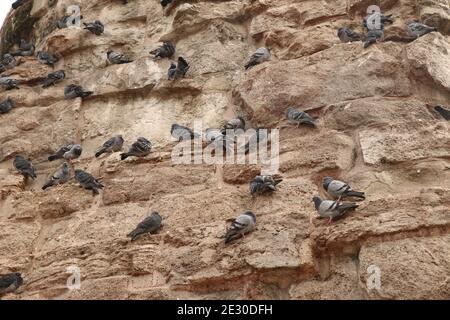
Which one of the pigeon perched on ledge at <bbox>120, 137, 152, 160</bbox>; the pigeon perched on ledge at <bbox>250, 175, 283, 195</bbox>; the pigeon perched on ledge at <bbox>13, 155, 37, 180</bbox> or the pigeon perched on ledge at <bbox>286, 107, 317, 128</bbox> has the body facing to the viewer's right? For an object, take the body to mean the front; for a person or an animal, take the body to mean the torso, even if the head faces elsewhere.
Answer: the pigeon perched on ledge at <bbox>120, 137, 152, 160</bbox>

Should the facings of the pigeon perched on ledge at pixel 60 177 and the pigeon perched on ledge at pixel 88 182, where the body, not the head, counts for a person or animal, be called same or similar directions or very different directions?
very different directions

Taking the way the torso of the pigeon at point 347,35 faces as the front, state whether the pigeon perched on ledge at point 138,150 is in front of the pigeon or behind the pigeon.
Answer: in front
